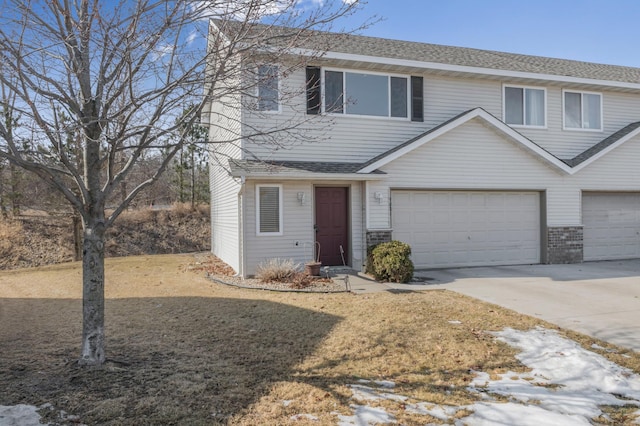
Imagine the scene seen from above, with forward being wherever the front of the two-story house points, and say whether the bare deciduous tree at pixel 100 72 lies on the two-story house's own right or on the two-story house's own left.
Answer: on the two-story house's own right

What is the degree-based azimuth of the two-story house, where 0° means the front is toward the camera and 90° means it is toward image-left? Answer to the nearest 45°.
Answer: approximately 315°
